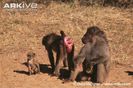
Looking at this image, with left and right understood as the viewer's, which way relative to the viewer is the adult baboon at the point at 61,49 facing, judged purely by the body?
facing away from the viewer and to the left of the viewer

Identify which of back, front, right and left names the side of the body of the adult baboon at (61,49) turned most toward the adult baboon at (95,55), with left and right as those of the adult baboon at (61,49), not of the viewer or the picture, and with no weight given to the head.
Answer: back

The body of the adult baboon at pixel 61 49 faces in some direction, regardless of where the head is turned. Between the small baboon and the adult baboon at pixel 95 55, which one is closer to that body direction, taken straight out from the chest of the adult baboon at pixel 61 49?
the small baboon

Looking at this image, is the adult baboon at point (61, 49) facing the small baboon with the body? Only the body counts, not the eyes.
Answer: no

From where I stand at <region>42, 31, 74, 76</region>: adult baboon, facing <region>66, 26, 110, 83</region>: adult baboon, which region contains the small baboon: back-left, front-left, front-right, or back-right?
back-right

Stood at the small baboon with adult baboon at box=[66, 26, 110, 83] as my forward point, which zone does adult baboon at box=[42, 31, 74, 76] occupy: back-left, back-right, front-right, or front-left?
front-left

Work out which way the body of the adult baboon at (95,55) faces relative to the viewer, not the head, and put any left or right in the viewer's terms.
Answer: facing the viewer and to the left of the viewer

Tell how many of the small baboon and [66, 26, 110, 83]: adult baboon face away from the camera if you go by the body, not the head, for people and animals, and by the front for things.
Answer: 0

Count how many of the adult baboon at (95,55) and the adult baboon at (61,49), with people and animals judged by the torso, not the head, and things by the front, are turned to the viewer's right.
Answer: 0
